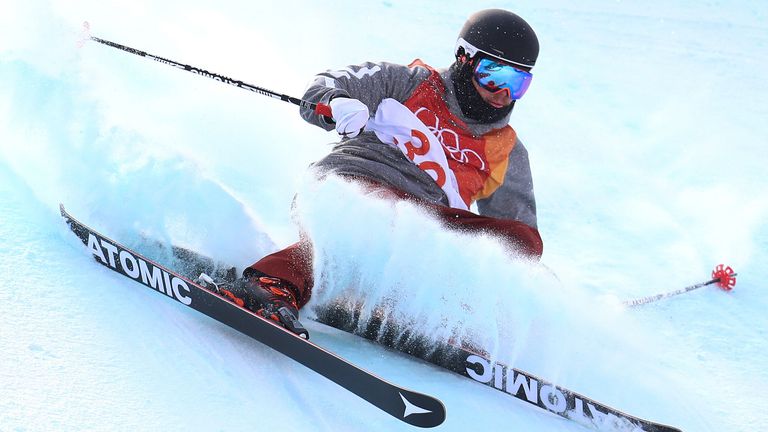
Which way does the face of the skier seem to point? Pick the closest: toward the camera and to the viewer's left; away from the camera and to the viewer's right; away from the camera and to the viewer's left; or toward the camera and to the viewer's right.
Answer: toward the camera and to the viewer's right

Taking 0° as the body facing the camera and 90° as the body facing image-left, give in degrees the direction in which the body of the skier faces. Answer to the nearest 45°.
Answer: approximately 315°
